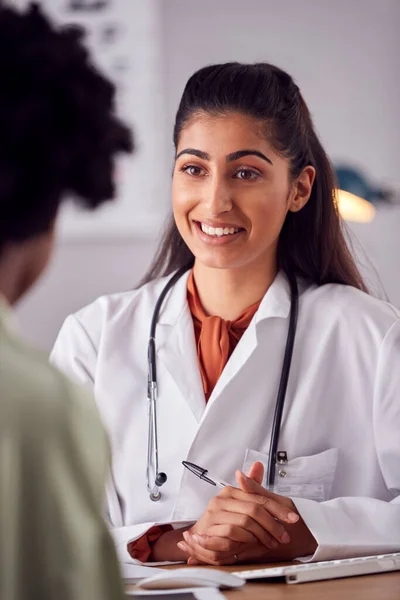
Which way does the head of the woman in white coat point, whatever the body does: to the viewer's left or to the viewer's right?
to the viewer's left

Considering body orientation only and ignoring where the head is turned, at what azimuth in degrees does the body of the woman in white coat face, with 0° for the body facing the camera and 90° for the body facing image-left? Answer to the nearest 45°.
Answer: approximately 45°

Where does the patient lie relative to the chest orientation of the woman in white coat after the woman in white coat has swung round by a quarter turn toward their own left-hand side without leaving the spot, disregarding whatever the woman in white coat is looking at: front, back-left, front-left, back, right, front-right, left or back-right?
front-right
